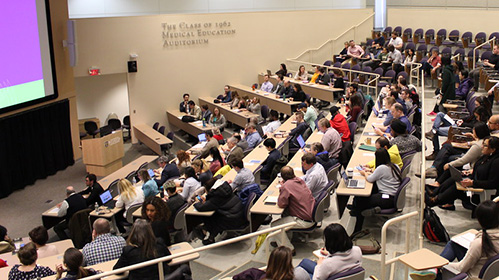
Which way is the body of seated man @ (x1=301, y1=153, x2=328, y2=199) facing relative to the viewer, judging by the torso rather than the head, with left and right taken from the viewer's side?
facing to the left of the viewer

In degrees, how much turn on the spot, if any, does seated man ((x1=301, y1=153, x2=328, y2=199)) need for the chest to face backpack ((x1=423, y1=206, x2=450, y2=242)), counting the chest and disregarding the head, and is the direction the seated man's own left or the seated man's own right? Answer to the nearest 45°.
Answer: approximately 135° to the seated man's own left

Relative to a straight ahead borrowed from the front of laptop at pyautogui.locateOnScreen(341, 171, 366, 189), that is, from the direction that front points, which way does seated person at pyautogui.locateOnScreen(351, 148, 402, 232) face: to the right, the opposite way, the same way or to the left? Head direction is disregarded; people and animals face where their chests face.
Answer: the opposite way

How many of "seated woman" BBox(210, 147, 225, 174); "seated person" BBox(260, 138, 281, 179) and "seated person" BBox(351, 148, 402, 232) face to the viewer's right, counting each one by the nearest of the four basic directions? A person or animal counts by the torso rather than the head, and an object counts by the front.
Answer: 0

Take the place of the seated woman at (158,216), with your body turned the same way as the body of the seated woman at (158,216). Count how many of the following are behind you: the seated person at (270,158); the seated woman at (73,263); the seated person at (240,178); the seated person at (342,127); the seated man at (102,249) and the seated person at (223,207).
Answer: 4

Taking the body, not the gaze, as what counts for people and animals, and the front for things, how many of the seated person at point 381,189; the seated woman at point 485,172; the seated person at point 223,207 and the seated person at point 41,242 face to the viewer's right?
0

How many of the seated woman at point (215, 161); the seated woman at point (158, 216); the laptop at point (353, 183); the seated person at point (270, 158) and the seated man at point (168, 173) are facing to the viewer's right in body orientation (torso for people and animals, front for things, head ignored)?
1

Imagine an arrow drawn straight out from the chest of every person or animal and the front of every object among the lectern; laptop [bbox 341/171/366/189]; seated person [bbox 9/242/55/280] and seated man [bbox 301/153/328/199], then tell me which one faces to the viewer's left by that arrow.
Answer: the seated man

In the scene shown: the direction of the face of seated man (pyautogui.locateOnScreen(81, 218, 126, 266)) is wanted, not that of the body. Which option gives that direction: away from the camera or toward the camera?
away from the camera

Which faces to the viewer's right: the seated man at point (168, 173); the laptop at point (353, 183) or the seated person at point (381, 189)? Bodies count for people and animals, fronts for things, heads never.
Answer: the laptop

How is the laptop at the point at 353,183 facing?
to the viewer's right

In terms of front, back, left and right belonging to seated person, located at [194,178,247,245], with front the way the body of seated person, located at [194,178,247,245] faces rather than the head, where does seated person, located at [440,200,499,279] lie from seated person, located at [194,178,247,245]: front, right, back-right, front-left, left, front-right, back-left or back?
back-left

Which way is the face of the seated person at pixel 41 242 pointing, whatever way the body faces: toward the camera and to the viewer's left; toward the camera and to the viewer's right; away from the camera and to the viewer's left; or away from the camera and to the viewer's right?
away from the camera and to the viewer's left

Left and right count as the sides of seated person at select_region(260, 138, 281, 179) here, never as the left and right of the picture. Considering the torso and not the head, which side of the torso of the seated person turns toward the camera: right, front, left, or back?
left

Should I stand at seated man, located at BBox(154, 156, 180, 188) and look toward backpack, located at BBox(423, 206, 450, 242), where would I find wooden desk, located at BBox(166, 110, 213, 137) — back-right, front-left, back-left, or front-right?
back-left

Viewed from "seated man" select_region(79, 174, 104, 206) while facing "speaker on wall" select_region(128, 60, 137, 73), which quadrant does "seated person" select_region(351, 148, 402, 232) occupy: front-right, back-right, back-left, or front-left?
back-right

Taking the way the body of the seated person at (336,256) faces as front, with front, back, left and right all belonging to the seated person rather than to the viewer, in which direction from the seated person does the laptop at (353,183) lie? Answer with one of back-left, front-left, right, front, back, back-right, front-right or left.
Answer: front-right

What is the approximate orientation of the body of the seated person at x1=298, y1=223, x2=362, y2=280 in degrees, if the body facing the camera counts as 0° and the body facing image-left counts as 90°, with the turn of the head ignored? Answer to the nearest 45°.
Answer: approximately 135°
